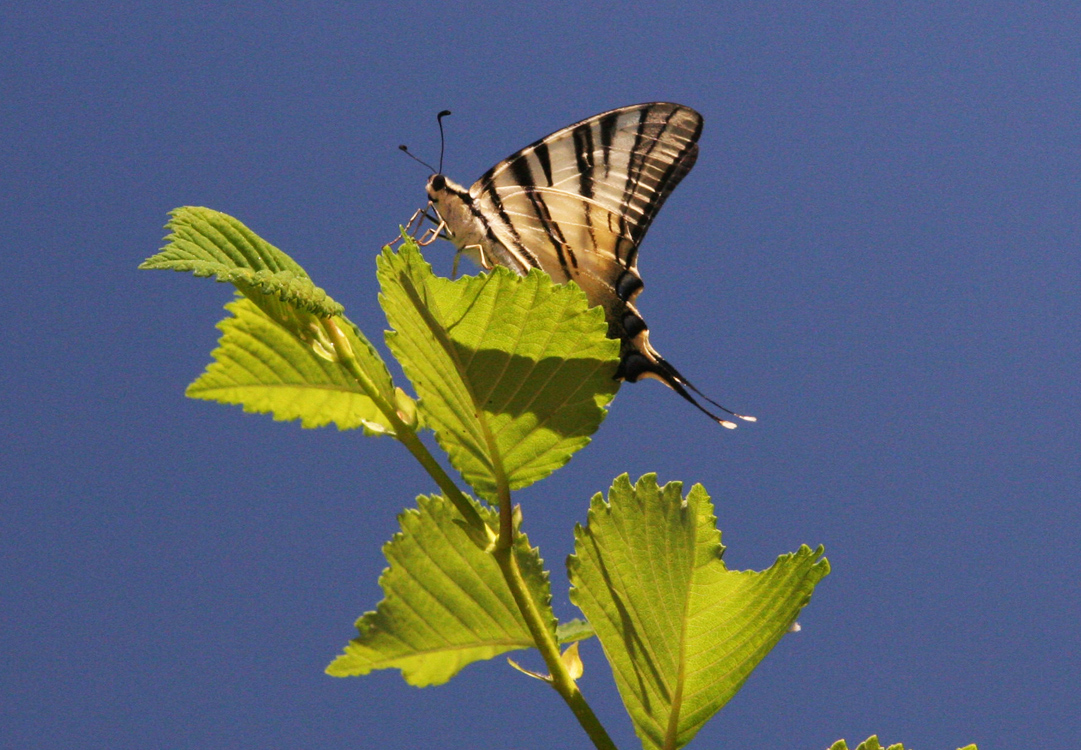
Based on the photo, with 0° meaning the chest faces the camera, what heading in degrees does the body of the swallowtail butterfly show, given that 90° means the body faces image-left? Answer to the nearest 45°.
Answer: approximately 90°

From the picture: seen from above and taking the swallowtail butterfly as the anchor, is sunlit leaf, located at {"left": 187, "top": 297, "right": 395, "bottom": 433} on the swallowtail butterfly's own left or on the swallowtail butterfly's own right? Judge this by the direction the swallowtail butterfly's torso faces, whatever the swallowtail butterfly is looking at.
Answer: on the swallowtail butterfly's own left

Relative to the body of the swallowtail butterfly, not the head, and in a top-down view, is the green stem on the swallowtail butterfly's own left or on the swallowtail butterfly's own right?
on the swallowtail butterfly's own left
